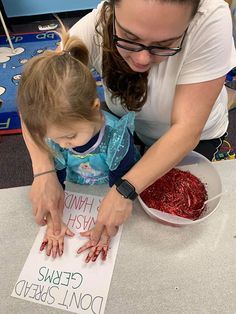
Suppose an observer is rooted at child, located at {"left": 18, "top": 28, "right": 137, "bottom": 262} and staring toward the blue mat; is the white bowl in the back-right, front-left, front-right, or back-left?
back-right

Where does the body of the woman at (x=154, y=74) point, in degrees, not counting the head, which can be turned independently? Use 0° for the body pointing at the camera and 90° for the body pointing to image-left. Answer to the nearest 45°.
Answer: approximately 45°

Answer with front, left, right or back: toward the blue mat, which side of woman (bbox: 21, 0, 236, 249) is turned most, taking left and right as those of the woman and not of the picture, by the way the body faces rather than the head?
right
